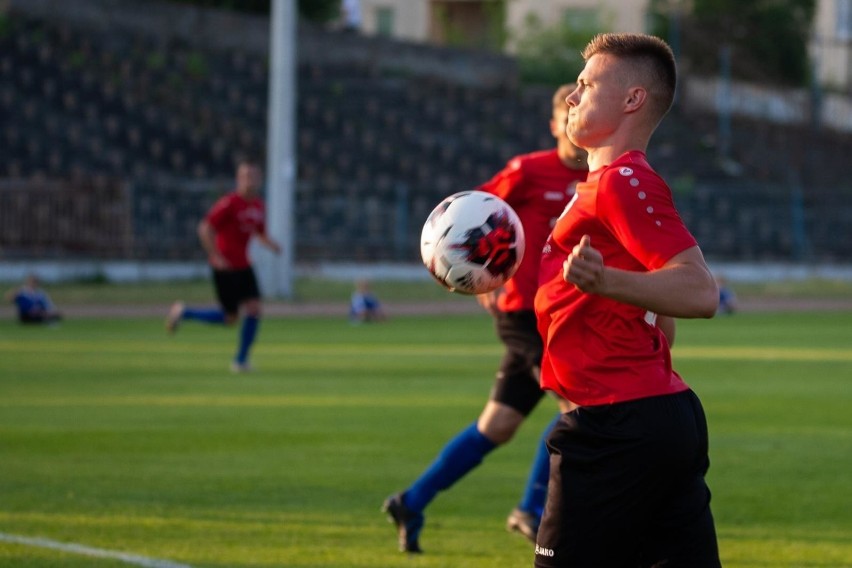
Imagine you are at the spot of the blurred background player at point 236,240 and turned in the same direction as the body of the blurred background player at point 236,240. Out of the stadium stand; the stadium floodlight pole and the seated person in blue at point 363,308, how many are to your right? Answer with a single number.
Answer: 0

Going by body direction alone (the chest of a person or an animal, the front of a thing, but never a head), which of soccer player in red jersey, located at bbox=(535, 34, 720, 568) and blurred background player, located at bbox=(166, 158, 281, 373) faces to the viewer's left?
the soccer player in red jersey

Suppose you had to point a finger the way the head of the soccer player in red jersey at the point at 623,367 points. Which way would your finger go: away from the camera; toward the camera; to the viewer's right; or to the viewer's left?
to the viewer's left

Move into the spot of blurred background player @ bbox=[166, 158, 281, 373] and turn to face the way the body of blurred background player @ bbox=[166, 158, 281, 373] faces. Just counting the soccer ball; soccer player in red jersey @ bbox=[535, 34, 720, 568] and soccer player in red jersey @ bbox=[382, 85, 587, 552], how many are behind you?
0

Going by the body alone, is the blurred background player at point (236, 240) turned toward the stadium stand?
no

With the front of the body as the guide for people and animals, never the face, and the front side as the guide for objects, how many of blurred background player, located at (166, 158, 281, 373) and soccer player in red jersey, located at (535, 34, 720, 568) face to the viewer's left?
1

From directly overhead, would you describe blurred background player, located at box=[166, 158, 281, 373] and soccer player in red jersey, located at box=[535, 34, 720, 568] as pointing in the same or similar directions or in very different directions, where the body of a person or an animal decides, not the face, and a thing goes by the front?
very different directions

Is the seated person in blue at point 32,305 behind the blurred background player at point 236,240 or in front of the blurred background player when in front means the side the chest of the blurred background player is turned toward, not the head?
behind

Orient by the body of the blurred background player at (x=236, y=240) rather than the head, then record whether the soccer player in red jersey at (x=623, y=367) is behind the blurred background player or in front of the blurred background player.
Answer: in front

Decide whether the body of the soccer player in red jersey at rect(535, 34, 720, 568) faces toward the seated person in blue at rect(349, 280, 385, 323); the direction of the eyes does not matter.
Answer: no

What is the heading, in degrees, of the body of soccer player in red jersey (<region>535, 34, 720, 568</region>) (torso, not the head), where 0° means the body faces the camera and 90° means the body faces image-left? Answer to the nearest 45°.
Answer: approximately 90°
